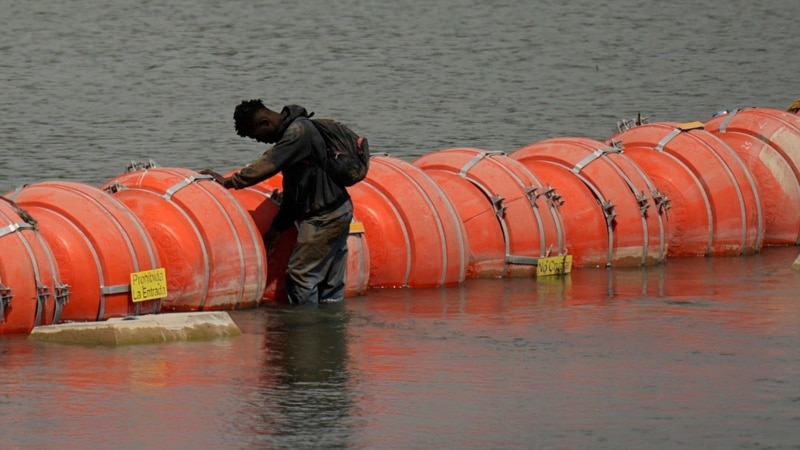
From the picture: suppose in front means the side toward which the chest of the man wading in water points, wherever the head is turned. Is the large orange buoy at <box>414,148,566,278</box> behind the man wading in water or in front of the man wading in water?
behind

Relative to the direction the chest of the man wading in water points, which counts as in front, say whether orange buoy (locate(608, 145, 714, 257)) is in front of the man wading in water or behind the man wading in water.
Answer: behind

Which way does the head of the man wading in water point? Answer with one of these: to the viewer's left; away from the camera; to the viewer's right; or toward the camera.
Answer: to the viewer's left

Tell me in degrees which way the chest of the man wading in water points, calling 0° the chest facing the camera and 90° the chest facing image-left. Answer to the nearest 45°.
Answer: approximately 90°

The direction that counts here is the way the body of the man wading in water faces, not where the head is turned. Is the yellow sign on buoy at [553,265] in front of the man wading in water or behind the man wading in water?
behind

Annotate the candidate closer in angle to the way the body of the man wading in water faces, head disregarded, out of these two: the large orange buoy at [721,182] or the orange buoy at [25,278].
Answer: the orange buoy
